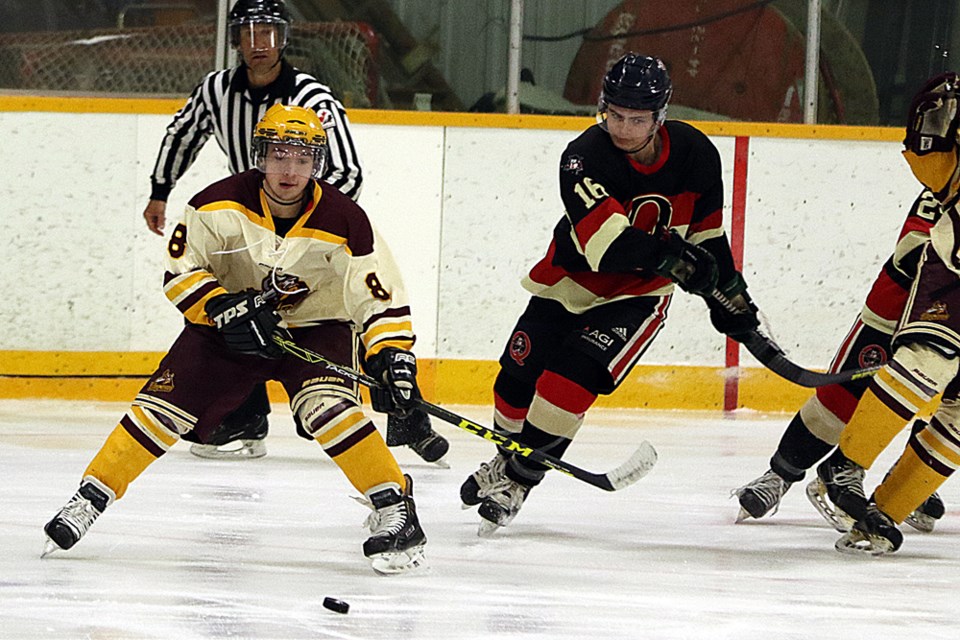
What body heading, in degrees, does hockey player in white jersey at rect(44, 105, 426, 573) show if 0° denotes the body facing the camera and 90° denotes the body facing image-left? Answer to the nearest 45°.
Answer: approximately 0°

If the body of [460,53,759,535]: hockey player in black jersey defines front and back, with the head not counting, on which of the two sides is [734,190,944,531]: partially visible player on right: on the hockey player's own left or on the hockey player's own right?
on the hockey player's own left

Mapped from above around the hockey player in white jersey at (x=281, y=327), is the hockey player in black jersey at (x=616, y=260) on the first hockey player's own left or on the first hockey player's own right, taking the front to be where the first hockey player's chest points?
on the first hockey player's own left

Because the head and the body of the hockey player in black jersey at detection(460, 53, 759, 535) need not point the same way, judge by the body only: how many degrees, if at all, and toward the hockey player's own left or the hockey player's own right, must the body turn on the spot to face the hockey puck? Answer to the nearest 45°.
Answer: approximately 45° to the hockey player's own right

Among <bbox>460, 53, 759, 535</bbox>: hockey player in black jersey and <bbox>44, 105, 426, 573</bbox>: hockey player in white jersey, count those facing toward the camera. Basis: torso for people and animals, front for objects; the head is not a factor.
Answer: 2

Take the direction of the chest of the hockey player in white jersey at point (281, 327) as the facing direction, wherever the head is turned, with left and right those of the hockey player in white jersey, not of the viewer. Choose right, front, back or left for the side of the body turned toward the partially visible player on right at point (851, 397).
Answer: left

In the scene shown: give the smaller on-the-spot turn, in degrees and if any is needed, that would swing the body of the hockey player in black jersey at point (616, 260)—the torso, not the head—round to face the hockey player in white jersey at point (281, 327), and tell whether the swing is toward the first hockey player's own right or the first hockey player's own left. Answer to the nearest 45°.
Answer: approximately 45° to the first hockey player's own right
